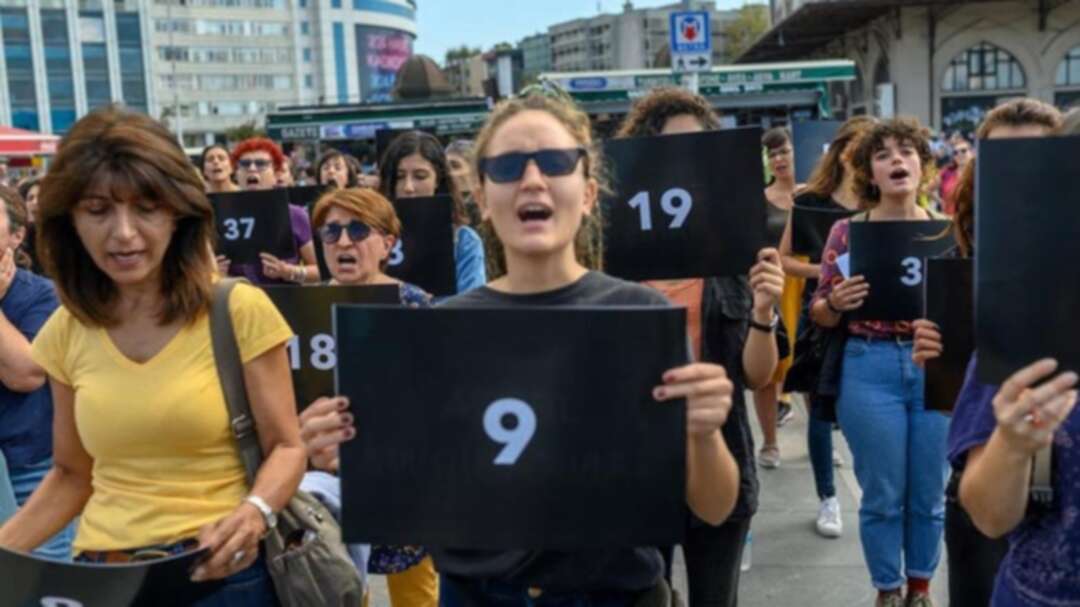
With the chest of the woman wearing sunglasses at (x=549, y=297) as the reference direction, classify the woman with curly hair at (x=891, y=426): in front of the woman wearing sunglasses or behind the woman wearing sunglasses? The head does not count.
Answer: behind

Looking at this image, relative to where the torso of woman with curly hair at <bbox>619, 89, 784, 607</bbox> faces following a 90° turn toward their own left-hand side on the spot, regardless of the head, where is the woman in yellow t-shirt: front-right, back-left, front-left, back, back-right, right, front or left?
back-right

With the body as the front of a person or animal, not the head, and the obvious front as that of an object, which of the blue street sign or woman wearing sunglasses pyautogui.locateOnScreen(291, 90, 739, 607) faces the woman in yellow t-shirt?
the blue street sign

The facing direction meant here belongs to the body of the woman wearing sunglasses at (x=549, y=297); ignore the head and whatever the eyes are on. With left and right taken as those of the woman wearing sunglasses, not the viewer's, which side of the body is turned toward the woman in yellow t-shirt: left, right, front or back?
right

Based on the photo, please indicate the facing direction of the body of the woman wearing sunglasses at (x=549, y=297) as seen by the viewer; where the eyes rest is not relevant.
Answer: toward the camera

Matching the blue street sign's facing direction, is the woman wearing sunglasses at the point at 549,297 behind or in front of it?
in front

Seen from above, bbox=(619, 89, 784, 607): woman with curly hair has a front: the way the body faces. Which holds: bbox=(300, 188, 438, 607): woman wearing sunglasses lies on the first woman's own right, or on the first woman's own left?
on the first woman's own right

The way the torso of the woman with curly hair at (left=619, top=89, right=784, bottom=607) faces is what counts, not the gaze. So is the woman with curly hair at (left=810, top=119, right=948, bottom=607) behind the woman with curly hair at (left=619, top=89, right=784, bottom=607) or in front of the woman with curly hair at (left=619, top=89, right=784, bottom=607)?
behind

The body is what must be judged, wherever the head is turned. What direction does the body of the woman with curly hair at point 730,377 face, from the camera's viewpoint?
toward the camera

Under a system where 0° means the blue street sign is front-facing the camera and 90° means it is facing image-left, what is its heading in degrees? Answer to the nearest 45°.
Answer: approximately 0°

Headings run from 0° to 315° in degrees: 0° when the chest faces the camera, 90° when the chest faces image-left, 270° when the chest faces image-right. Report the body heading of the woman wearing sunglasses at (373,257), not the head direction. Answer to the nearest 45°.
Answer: approximately 45°

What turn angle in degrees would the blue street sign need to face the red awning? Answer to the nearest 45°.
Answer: approximately 135° to its right

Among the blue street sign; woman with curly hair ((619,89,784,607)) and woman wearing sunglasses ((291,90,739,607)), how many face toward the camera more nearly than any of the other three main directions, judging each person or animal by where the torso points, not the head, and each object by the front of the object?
3

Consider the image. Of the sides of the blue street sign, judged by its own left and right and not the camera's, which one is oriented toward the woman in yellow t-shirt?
front
